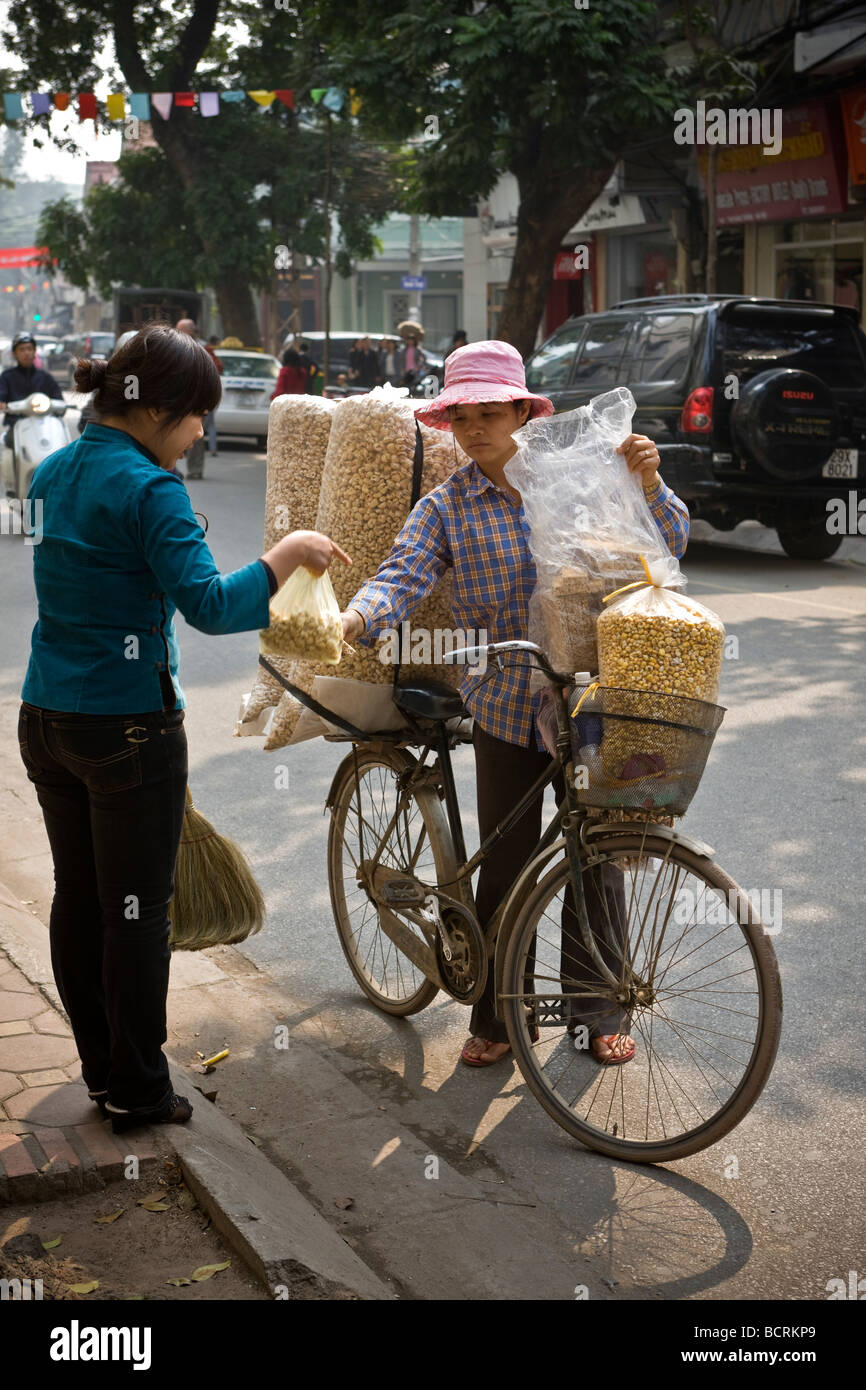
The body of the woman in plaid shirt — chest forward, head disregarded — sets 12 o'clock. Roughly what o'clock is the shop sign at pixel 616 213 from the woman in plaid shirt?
The shop sign is roughly at 6 o'clock from the woman in plaid shirt.

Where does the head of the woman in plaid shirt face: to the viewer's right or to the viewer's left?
to the viewer's left

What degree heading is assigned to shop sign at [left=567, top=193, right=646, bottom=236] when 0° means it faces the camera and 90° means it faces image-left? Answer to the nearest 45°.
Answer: approximately 45°

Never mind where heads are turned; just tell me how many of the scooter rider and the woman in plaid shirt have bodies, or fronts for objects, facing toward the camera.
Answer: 2

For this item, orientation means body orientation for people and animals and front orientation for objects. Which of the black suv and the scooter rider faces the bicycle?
the scooter rider

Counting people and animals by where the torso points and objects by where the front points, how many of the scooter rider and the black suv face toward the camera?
1

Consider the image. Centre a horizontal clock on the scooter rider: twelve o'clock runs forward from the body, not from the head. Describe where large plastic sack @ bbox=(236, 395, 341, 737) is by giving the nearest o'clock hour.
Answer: The large plastic sack is roughly at 12 o'clock from the scooter rider.

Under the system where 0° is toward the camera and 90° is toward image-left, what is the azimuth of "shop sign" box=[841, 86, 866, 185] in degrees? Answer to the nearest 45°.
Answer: approximately 45°

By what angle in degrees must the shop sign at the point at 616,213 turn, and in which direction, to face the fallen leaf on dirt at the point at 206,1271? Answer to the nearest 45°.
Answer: approximately 45° to its left

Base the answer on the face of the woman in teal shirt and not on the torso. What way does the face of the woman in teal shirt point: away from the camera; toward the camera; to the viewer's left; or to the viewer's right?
to the viewer's right

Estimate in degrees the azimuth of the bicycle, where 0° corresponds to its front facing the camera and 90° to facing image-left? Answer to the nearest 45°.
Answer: approximately 315°
